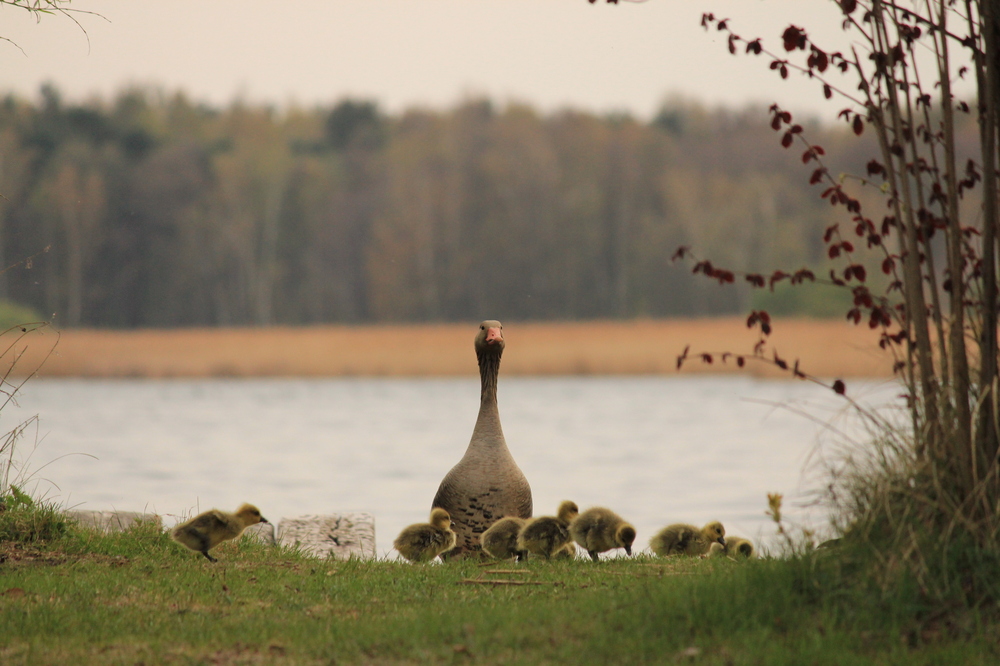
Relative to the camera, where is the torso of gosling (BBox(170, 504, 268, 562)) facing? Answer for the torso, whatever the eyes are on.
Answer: to the viewer's right

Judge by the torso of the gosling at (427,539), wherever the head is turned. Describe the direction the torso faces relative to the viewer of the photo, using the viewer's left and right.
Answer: facing to the right of the viewer

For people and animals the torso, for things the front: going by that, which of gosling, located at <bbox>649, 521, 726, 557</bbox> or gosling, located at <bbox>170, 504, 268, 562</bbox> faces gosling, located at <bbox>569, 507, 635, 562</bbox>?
gosling, located at <bbox>170, 504, 268, 562</bbox>

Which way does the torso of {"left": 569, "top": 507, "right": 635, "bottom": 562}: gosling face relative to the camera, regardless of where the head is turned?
to the viewer's right

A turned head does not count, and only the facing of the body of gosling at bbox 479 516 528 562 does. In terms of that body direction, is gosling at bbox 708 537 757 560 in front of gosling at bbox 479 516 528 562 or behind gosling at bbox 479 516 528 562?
in front

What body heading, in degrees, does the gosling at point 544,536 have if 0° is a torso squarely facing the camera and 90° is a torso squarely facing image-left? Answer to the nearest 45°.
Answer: approximately 270°
